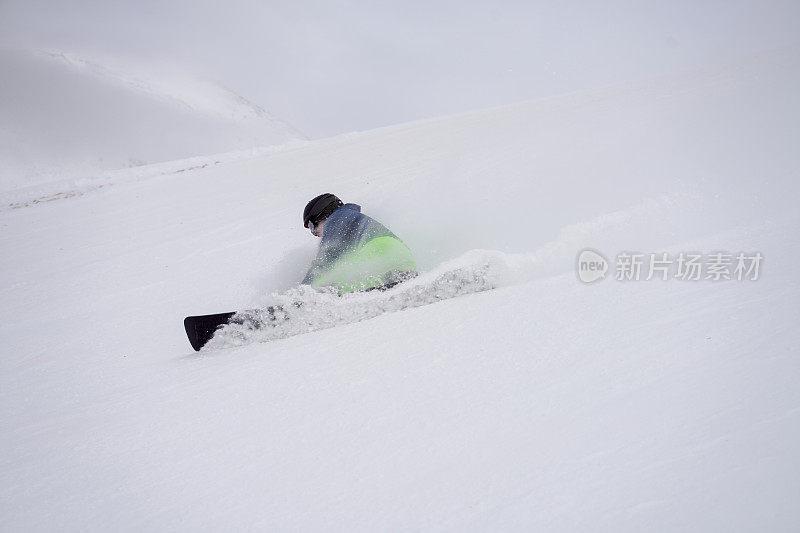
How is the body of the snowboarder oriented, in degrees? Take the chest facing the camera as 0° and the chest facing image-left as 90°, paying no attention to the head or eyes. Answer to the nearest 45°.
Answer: approximately 90°
